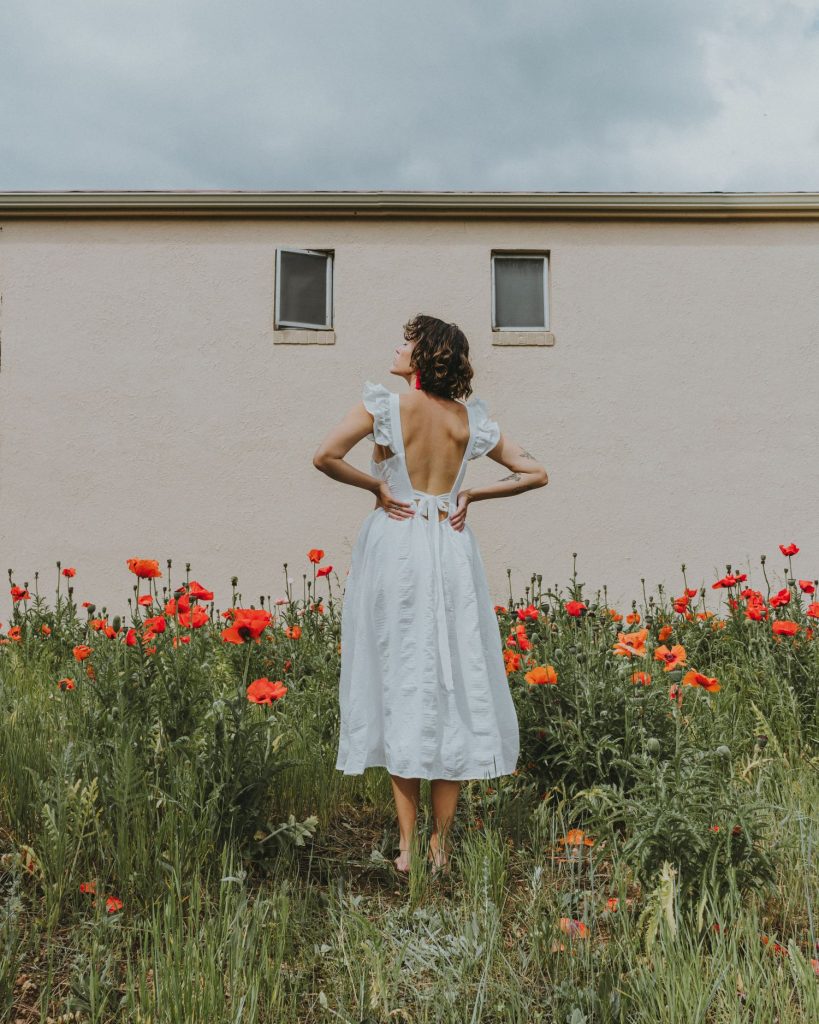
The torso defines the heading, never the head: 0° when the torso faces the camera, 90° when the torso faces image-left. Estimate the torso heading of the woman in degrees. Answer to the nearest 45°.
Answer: approximately 180°
